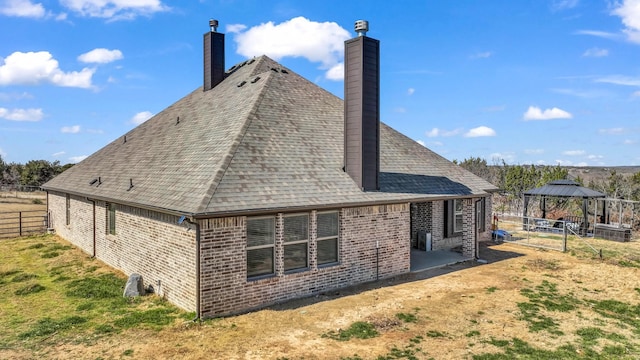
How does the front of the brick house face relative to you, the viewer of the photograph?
facing away from the viewer and to the left of the viewer

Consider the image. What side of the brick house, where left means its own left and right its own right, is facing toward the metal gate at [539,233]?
right

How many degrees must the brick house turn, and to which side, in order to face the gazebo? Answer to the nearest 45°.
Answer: approximately 90° to its right
